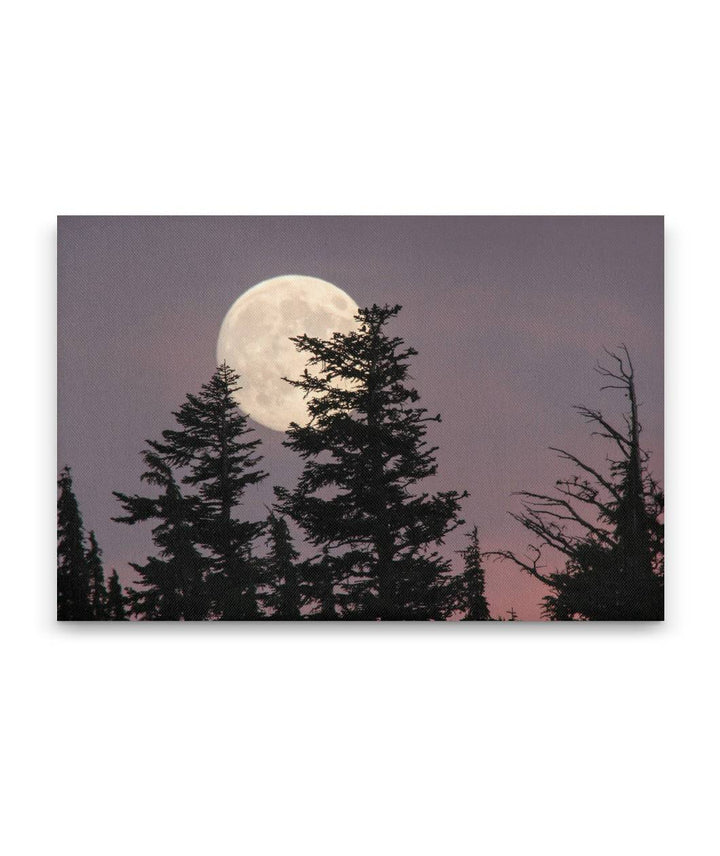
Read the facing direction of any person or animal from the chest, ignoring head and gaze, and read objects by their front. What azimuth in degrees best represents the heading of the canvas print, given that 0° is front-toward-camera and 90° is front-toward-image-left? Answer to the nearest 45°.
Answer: approximately 0°
